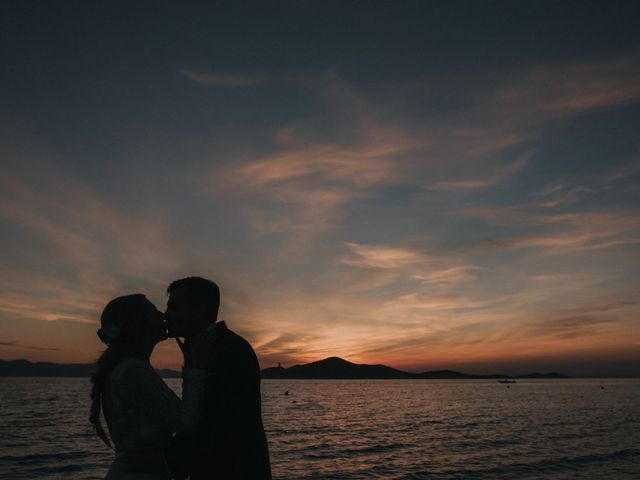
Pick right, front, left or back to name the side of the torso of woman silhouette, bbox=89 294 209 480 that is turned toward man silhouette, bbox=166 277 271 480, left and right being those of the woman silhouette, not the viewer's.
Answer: front

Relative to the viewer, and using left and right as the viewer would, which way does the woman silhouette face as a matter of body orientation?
facing to the right of the viewer

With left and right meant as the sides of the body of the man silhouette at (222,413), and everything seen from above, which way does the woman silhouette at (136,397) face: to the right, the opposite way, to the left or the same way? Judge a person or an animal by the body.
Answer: the opposite way

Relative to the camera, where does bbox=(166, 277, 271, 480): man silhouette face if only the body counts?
to the viewer's left

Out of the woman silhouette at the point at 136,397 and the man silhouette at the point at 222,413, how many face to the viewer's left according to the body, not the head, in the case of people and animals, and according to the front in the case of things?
1

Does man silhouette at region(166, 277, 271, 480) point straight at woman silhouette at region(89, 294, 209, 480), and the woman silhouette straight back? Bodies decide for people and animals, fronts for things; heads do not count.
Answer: yes

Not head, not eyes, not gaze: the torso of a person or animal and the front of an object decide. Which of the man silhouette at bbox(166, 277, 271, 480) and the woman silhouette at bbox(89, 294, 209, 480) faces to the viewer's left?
the man silhouette

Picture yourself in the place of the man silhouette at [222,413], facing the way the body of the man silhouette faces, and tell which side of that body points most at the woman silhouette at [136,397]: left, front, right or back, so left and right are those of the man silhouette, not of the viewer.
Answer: front
